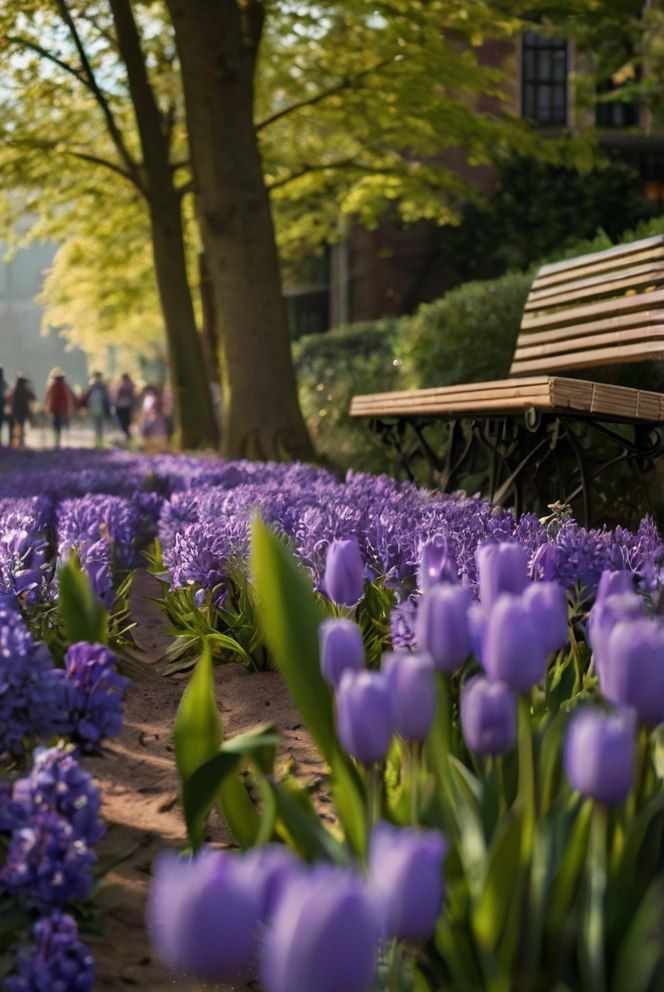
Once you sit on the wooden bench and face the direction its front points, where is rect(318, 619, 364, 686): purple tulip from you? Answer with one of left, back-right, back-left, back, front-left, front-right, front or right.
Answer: front-left

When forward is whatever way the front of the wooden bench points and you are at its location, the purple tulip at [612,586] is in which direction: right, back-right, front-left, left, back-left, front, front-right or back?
front-left

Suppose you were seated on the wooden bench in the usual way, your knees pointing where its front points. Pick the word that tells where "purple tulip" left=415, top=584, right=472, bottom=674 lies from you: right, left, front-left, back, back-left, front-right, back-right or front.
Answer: front-left

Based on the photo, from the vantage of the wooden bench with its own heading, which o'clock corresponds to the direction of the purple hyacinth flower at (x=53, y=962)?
The purple hyacinth flower is roughly at 11 o'clock from the wooden bench.

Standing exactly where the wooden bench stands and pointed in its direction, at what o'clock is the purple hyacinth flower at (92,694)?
The purple hyacinth flower is roughly at 11 o'clock from the wooden bench.

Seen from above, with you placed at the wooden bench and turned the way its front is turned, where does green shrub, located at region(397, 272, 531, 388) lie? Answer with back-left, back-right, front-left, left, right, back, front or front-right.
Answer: back-right

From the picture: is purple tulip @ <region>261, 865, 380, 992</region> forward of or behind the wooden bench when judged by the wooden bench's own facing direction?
forward

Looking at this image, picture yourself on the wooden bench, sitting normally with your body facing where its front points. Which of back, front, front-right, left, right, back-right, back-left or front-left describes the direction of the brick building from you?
back-right

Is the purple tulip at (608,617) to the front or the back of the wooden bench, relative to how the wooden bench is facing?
to the front

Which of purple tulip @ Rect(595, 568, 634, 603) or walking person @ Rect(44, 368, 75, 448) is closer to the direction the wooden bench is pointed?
the purple tulip

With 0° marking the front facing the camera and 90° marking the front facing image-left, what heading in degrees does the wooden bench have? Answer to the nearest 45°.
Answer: approximately 45°

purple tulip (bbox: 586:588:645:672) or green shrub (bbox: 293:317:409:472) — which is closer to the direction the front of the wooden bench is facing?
the purple tulip

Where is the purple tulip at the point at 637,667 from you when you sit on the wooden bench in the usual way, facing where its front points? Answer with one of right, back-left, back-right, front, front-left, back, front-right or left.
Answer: front-left

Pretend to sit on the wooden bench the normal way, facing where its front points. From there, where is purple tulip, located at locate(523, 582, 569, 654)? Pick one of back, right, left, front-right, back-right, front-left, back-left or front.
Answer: front-left
